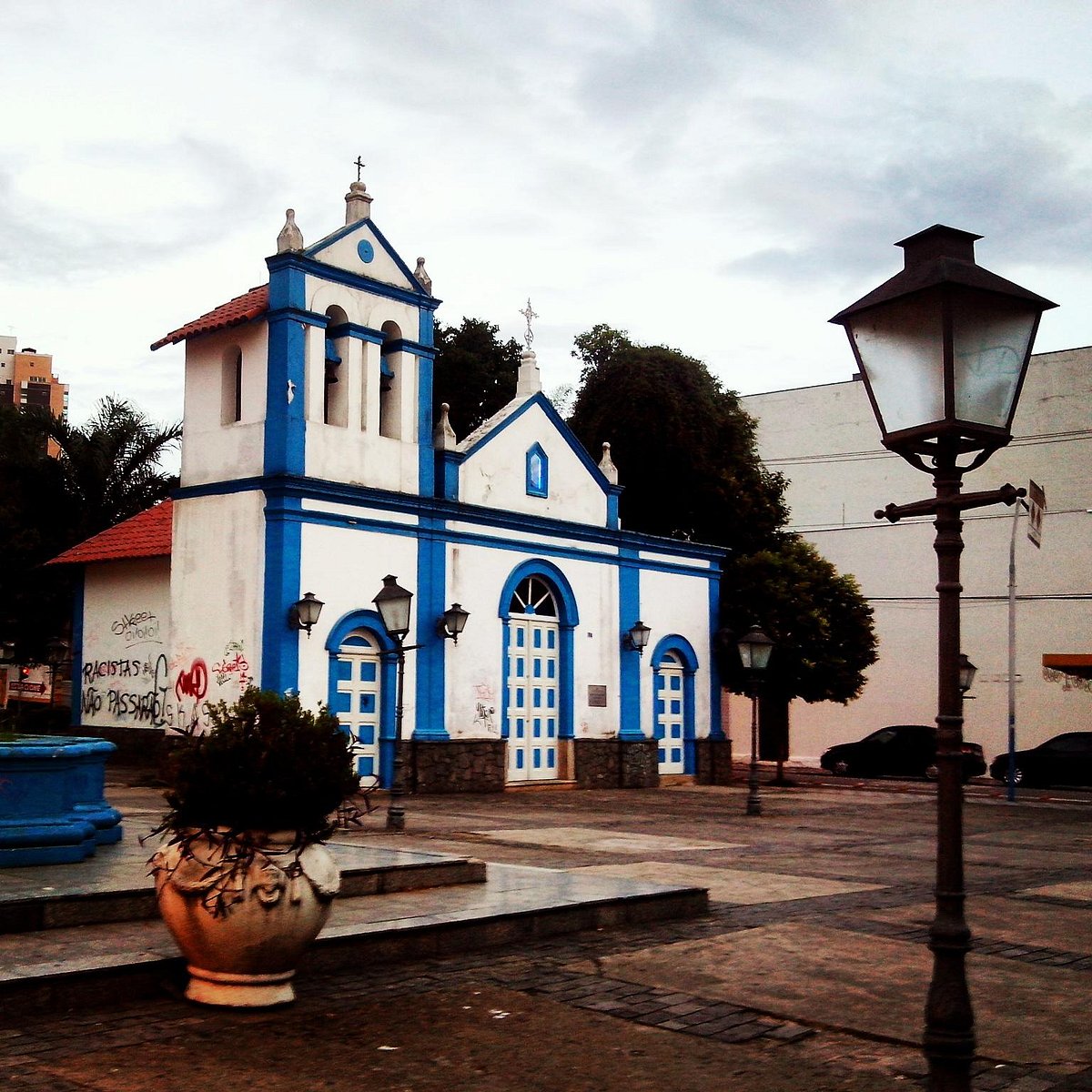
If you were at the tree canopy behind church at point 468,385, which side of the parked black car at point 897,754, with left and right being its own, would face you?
front

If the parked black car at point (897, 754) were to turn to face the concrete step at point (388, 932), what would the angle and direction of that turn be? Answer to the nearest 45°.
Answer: approximately 90° to its left

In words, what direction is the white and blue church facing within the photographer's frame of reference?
facing the viewer and to the right of the viewer

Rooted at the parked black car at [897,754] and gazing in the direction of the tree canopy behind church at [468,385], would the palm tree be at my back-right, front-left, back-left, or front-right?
front-left

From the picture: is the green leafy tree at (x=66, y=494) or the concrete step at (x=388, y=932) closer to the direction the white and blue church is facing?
the concrete step

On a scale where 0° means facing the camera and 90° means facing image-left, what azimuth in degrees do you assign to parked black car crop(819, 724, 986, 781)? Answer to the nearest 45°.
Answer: approximately 90°

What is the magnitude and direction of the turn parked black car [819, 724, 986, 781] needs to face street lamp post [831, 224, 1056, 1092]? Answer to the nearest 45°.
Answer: approximately 90° to its left

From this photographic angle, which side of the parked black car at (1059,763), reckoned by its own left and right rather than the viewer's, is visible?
left

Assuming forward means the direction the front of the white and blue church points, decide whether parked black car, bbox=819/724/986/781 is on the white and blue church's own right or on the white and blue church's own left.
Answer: on the white and blue church's own left

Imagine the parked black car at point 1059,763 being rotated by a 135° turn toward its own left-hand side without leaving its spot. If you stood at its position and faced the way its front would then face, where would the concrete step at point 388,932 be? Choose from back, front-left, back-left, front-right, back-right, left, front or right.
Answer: front-right
